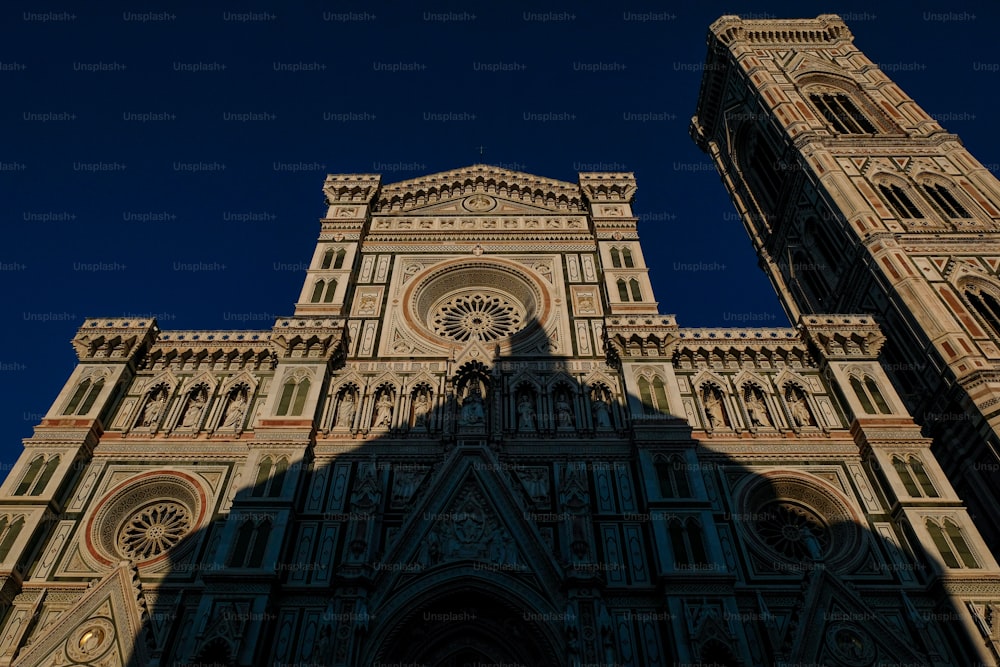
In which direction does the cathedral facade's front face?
toward the camera

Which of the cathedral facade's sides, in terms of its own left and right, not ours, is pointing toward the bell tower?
left
